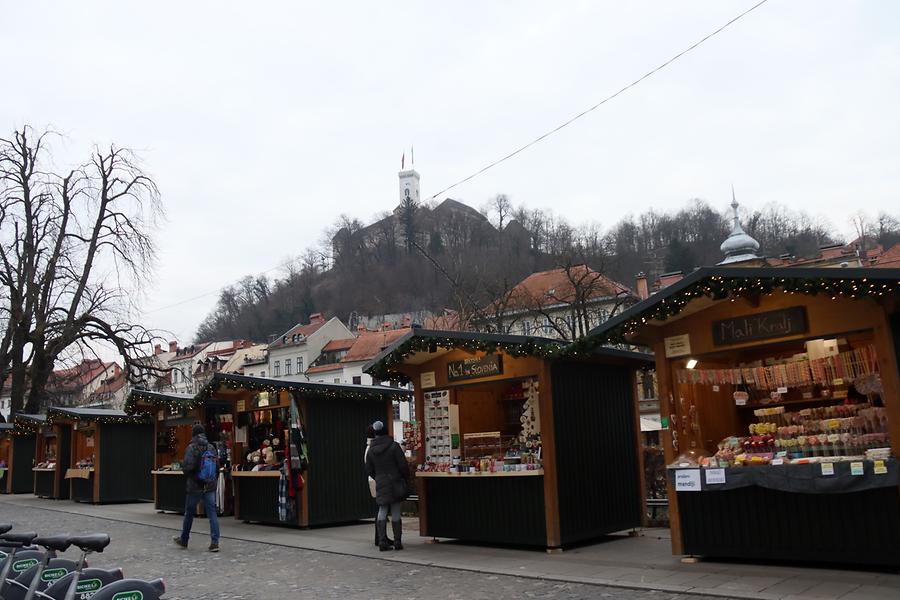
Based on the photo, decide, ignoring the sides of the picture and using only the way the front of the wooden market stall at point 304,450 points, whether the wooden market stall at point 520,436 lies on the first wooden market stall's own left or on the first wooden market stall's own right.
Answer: on the first wooden market stall's own left

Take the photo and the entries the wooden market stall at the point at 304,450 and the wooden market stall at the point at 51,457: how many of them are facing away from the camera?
0

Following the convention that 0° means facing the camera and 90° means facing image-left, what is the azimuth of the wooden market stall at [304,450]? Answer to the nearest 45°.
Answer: approximately 45°

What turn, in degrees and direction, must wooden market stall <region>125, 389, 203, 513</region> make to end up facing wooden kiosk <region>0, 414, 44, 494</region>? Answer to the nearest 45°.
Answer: approximately 135° to its right

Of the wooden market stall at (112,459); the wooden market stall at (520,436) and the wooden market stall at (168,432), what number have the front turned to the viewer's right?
0

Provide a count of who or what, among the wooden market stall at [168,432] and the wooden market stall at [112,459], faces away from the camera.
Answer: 0

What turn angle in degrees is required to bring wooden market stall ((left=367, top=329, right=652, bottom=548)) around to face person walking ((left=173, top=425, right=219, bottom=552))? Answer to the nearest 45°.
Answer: approximately 45° to its right

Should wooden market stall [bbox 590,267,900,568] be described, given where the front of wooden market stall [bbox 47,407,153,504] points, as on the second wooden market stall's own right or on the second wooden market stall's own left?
on the second wooden market stall's own left

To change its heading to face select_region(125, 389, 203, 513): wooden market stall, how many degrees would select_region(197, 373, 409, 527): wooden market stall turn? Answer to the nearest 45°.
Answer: approximately 90° to its right

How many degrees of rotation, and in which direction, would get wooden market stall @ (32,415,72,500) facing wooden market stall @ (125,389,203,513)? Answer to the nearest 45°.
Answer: approximately 45° to its left

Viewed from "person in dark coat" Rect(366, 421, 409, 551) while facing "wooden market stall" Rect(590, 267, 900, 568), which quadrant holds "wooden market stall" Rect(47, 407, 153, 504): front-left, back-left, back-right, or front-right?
back-left

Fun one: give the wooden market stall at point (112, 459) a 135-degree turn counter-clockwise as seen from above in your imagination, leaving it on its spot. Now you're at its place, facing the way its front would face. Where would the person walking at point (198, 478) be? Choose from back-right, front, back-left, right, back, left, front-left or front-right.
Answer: right

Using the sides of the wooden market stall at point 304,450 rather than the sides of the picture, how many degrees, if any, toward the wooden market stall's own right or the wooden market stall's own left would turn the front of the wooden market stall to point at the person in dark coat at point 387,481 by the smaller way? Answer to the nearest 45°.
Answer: approximately 45° to the wooden market stall's own left

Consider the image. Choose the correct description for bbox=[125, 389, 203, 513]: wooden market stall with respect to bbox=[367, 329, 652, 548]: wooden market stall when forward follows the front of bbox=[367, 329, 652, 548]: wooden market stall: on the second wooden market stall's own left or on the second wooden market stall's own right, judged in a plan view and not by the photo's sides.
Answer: on the second wooden market stall's own right

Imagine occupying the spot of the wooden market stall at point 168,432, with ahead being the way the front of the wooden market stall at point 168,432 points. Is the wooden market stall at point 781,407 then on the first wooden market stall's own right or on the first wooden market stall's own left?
on the first wooden market stall's own left

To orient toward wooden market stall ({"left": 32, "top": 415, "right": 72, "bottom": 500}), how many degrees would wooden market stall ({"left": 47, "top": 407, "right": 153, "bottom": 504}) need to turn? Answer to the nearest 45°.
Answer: approximately 135° to its right

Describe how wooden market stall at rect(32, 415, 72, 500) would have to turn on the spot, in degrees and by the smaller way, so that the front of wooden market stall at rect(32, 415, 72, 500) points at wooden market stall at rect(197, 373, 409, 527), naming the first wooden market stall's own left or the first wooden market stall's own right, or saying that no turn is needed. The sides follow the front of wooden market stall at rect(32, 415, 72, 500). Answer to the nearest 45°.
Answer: approximately 45° to the first wooden market stall's own left
